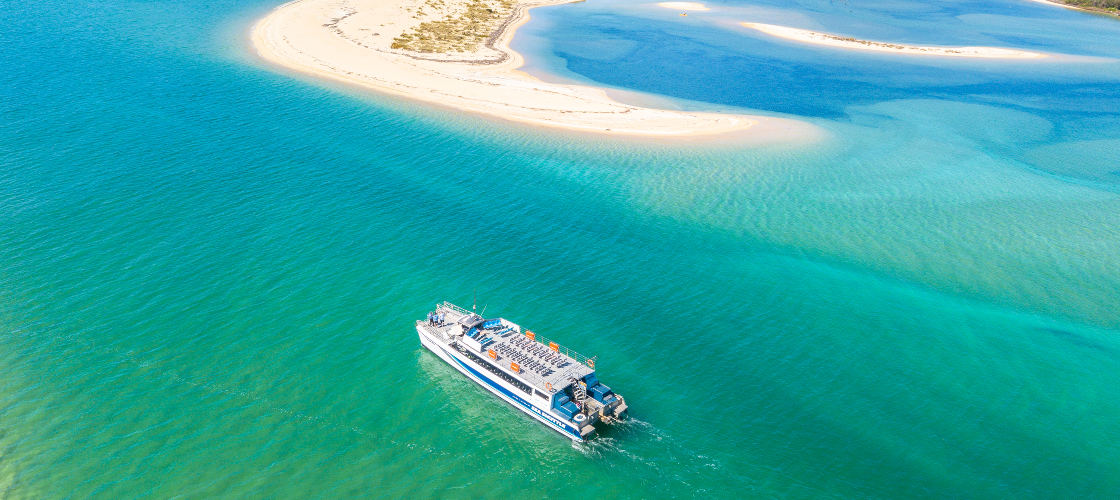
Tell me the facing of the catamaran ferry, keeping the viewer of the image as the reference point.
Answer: facing away from the viewer and to the left of the viewer
